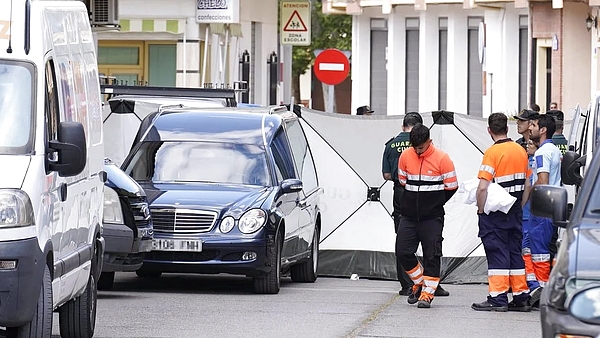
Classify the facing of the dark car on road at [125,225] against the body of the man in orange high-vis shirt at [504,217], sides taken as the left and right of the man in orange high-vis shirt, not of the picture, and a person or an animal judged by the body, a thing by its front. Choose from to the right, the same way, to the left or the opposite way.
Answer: the opposite way

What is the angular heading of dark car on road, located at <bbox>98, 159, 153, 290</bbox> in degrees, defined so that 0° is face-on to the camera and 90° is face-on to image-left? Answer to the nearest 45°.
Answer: approximately 315°

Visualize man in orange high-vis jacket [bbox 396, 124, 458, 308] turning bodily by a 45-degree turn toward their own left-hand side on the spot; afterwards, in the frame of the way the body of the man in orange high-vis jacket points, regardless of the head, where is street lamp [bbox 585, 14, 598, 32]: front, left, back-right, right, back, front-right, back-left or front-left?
back-left

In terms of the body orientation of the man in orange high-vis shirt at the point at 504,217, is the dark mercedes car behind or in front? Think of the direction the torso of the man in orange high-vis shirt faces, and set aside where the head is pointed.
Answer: in front

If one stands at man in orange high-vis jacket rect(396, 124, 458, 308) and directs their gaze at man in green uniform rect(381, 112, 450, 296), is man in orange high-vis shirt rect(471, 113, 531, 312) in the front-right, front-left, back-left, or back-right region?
back-right

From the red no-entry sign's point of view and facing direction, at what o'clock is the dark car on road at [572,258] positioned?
The dark car on road is roughly at 12 o'clock from the red no-entry sign.

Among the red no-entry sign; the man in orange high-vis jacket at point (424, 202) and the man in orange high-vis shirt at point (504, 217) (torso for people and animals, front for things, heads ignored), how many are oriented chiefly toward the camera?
2

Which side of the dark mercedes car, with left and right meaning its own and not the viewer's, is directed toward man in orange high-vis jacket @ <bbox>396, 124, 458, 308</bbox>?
left

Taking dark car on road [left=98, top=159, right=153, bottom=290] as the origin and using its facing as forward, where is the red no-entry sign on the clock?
The red no-entry sign is roughly at 8 o'clock from the dark car on road.

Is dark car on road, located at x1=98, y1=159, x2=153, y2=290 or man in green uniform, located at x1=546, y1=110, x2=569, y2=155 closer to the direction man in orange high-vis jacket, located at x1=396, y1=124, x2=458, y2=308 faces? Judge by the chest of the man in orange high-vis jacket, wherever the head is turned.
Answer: the dark car on road

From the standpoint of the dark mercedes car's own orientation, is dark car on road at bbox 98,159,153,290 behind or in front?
in front
